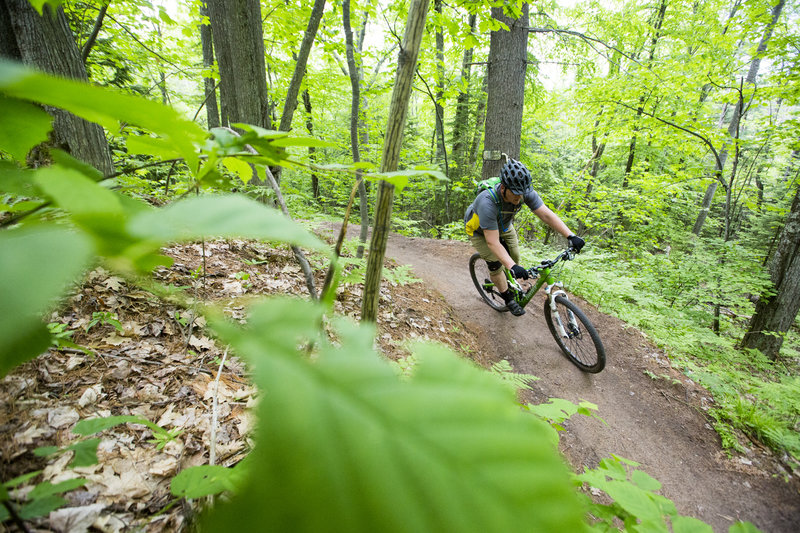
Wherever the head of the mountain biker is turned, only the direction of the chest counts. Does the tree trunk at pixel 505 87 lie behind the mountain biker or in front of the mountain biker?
behind

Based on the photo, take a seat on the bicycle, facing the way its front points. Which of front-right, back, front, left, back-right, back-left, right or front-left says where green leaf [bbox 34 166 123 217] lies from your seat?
front-right

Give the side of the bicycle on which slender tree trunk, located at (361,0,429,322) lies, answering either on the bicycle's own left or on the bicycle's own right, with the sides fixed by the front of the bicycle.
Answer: on the bicycle's own right

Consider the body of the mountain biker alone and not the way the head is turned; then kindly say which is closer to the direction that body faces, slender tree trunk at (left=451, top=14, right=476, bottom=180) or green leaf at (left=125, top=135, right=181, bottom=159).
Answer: the green leaf

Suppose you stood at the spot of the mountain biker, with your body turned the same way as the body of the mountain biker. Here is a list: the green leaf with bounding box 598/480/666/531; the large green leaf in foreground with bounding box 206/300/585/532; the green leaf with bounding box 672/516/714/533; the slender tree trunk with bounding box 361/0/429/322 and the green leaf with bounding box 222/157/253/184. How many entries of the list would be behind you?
0

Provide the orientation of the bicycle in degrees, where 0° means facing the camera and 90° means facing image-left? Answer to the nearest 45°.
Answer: approximately 315°

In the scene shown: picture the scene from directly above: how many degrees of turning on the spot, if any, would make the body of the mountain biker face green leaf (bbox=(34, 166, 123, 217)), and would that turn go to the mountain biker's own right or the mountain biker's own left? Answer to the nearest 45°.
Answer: approximately 45° to the mountain biker's own right

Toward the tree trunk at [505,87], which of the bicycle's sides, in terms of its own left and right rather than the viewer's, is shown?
back

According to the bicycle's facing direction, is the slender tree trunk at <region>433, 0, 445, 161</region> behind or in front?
behind

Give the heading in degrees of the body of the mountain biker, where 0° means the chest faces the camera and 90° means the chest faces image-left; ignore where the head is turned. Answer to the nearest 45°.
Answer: approximately 315°

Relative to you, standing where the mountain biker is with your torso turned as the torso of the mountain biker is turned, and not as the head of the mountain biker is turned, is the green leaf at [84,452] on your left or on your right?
on your right

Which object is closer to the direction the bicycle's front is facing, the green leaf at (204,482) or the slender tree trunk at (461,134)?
the green leaf

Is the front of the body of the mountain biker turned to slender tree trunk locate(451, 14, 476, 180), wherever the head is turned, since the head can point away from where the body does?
no

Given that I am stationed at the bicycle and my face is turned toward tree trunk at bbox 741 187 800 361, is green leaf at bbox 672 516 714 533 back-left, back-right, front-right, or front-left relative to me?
back-right

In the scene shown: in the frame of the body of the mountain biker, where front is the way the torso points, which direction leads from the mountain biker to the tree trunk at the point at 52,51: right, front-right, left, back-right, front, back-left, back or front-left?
right

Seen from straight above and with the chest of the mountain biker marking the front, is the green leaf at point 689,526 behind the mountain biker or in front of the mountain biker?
in front

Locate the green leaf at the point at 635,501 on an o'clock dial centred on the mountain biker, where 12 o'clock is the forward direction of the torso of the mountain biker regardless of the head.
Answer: The green leaf is roughly at 1 o'clock from the mountain biker.

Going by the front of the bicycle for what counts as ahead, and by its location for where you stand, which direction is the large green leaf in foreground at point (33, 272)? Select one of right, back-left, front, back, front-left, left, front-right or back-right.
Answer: front-right

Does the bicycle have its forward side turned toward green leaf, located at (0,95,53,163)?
no

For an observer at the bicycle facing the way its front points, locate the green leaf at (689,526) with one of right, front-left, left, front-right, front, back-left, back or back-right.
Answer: front-right

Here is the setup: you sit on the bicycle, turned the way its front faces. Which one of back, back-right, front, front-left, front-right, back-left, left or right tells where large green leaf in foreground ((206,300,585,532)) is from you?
front-right

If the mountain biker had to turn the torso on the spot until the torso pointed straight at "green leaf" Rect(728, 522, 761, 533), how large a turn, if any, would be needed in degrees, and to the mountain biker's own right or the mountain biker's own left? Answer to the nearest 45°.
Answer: approximately 45° to the mountain biker's own right

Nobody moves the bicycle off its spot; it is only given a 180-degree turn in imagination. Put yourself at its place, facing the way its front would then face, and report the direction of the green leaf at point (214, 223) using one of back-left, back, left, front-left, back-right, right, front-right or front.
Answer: back-left
